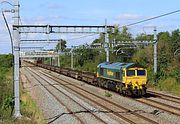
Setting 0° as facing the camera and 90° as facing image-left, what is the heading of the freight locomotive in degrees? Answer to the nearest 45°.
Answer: approximately 315°

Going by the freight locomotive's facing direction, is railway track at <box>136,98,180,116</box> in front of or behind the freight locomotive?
in front
